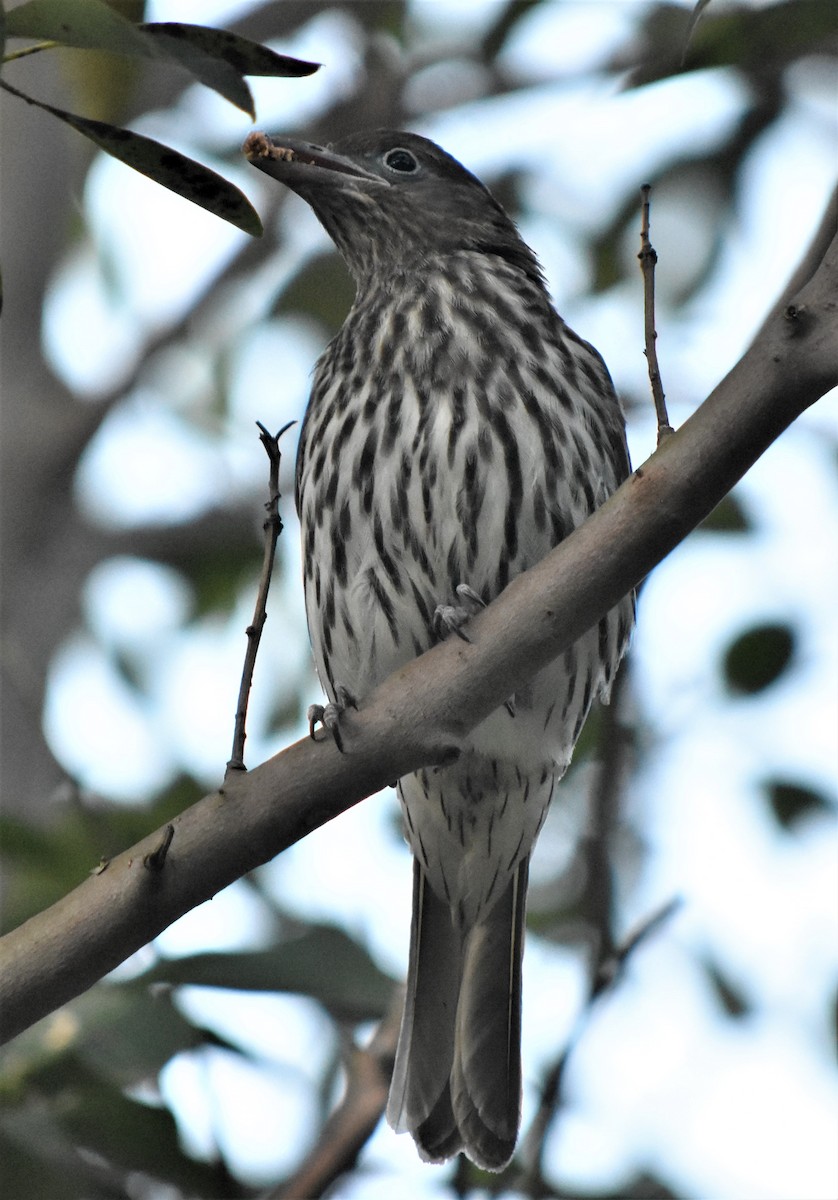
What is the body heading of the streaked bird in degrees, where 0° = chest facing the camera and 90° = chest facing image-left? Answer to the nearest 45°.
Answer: approximately 45°

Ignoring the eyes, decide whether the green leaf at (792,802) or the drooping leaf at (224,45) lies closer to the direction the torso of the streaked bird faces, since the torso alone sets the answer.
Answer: the drooping leaf

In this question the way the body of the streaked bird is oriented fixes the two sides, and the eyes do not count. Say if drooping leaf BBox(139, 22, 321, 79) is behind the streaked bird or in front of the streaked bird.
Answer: in front
